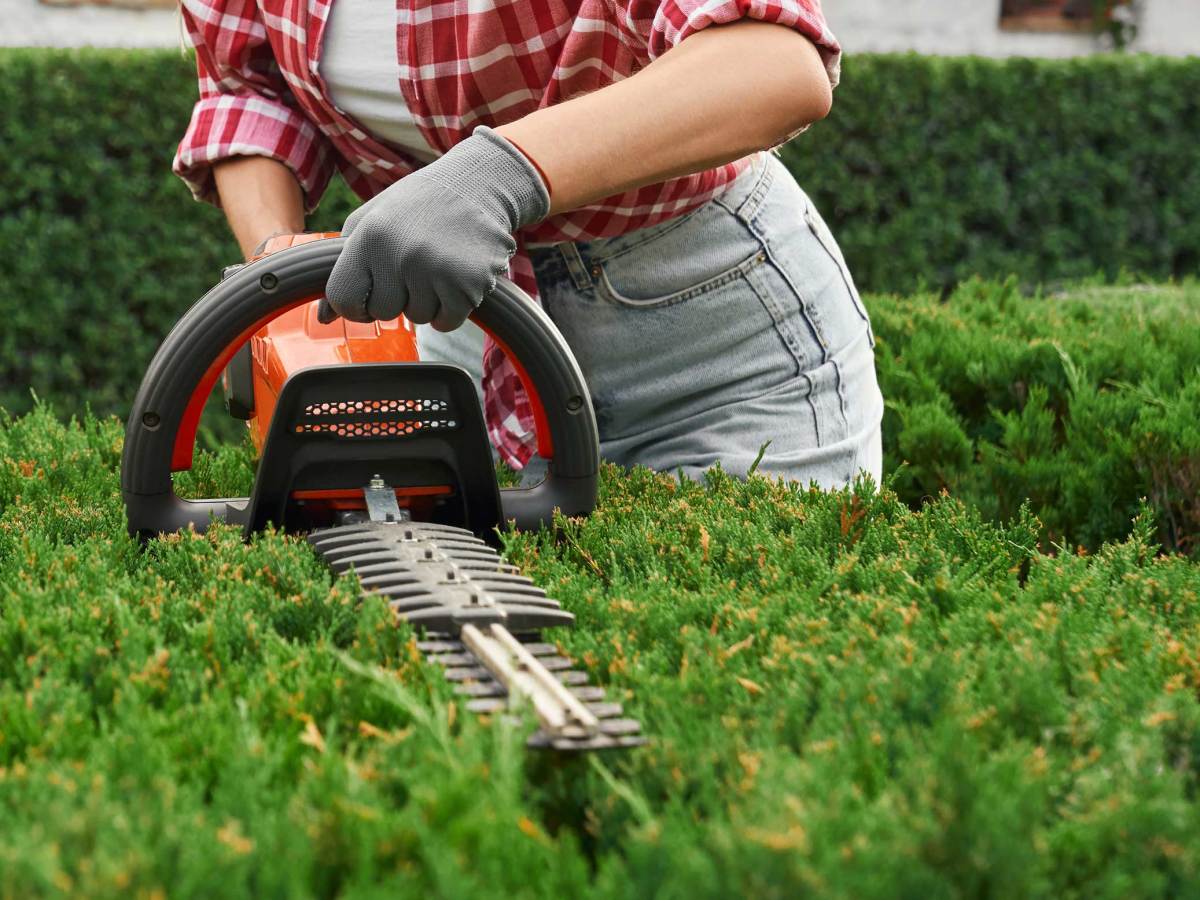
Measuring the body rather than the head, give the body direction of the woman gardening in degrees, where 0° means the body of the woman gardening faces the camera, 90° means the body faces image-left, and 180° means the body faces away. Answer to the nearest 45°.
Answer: approximately 45°

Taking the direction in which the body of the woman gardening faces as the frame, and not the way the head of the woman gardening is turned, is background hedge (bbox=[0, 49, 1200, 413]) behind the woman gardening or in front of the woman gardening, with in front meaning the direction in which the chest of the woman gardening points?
behind

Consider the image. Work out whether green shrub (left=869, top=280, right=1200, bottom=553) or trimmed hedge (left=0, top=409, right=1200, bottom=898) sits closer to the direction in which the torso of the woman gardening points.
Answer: the trimmed hedge

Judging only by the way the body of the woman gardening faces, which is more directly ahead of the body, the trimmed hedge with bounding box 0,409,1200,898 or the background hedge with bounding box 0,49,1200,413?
the trimmed hedge
